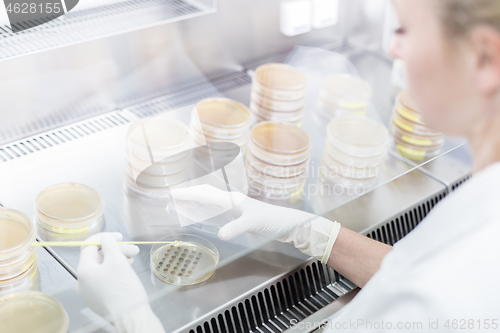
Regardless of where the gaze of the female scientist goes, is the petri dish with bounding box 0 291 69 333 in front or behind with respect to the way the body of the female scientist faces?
in front

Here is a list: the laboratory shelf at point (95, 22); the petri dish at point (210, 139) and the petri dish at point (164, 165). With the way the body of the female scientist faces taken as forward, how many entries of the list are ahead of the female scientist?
3

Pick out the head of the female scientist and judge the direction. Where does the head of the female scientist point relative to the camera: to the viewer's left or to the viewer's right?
to the viewer's left

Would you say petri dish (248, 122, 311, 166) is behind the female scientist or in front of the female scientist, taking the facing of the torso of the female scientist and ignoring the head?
in front

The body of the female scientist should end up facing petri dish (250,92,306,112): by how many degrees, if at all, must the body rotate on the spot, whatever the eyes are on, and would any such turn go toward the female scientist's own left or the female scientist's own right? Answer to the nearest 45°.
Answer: approximately 45° to the female scientist's own right

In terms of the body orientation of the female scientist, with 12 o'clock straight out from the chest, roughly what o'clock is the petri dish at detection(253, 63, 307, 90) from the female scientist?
The petri dish is roughly at 1 o'clock from the female scientist.

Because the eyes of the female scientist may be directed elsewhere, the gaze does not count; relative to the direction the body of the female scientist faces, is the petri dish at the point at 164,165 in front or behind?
in front

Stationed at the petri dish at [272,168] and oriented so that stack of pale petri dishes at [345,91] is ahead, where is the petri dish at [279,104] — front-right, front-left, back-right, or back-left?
front-left

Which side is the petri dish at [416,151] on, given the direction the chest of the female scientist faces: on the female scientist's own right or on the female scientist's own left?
on the female scientist's own right

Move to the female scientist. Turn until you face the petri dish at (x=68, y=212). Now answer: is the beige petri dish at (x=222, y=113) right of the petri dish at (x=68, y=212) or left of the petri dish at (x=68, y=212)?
right

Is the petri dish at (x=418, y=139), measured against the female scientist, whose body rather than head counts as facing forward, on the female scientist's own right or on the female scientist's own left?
on the female scientist's own right

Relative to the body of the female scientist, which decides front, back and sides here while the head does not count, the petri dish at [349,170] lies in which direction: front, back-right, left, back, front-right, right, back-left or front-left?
front-right

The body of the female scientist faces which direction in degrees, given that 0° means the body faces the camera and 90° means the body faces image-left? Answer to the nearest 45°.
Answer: approximately 135°

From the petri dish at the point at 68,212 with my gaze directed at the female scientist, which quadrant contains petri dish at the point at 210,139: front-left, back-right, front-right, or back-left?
front-left
